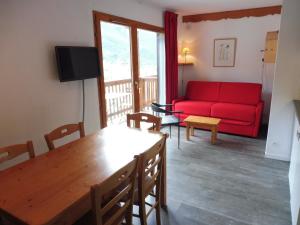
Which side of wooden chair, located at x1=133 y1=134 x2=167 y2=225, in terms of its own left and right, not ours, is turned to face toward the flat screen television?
front

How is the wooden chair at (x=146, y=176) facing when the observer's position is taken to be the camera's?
facing away from the viewer and to the left of the viewer

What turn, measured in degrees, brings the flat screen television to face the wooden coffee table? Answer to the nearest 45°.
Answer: approximately 45° to its left

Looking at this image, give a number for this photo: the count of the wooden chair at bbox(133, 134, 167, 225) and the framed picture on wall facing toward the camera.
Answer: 1

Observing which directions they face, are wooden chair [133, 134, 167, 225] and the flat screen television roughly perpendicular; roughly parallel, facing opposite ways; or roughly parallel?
roughly parallel, facing opposite ways

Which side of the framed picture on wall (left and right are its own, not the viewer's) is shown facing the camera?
front

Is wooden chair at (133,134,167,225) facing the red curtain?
no

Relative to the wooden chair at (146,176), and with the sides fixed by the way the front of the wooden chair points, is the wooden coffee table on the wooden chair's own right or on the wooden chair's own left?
on the wooden chair's own right

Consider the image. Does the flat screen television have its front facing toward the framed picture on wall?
no

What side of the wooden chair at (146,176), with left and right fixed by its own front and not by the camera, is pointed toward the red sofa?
right

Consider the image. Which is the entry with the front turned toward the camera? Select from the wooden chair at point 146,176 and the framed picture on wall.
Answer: the framed picture on wall

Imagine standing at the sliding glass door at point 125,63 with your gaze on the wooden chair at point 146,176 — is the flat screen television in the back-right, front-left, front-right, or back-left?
front-right

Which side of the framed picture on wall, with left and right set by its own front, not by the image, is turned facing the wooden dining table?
front

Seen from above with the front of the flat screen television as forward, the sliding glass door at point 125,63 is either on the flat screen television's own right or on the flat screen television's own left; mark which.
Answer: on the flat screen television's own left

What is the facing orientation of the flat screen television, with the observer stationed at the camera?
facing the viewer and to the right of the viewer

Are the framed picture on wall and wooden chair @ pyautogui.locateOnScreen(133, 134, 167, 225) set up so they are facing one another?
no

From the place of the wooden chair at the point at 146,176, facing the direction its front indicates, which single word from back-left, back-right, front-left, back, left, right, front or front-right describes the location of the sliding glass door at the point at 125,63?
front-right
